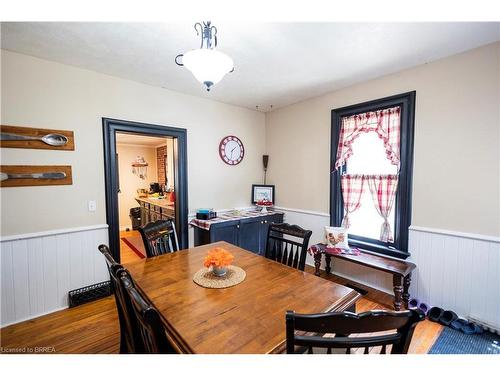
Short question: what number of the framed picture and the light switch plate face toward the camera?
2

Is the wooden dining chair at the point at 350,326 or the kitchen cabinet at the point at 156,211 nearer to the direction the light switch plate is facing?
the wooden dining chair

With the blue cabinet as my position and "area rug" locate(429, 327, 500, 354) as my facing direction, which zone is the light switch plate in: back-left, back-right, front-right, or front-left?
back-right

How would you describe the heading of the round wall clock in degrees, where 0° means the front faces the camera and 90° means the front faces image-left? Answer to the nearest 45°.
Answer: approximately 315°

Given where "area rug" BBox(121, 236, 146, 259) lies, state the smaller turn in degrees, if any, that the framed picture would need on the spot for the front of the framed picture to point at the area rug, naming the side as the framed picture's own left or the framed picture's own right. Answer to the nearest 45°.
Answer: approximately 90° to the framed picture's own right

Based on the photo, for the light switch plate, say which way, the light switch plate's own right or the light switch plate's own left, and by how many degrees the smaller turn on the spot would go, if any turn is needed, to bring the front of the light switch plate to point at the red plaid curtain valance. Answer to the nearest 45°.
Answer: approximately 45° to the light switch plate's own left

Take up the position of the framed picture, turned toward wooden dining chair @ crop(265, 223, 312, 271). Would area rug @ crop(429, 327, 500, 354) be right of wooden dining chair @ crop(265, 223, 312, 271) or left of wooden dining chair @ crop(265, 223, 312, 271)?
left

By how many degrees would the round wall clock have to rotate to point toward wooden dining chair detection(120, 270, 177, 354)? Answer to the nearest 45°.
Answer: approximately 45° to its right

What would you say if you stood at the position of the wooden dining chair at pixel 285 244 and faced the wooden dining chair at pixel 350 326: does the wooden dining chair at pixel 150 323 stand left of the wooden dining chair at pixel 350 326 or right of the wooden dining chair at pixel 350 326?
right

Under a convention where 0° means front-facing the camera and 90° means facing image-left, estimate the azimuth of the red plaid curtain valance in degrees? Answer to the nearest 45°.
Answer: approximately 45°

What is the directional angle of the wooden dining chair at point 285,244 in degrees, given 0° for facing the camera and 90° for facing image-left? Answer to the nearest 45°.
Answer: approximately 45°

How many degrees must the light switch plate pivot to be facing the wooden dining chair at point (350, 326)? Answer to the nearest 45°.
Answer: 0° — it already faces it

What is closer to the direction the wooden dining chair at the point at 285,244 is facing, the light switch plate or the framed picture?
the light switch plate

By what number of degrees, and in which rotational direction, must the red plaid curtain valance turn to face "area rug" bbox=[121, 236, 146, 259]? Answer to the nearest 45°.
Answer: approximately 45° to its right
